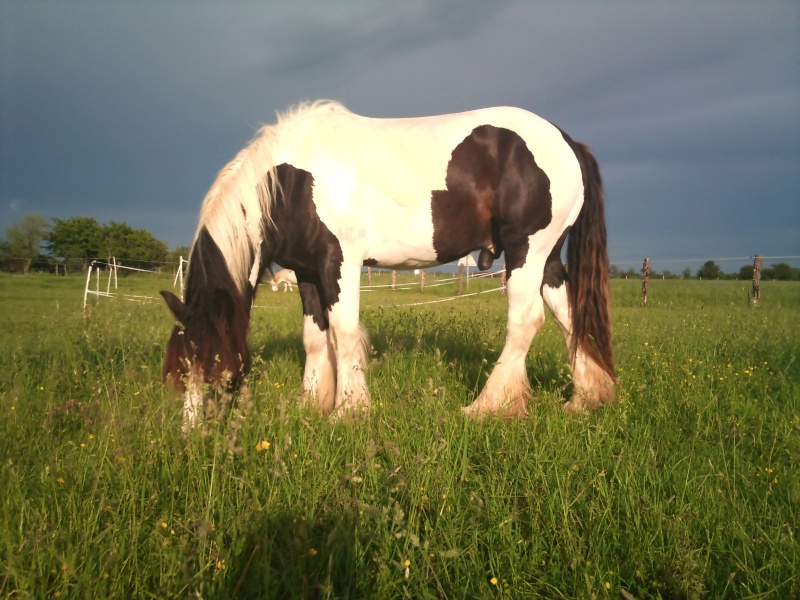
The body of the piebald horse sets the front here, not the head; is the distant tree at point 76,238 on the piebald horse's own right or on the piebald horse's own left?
on the piebald horse's own right

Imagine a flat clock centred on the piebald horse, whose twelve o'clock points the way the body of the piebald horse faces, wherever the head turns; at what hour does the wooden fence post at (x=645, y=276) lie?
The wooden fence post is roughly at 4 o'clock from the piebald horse.

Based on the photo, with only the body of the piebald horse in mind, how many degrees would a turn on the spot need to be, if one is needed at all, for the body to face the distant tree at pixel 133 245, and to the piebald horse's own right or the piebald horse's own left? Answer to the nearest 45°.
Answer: approximately 45° to the piebald horse's own right

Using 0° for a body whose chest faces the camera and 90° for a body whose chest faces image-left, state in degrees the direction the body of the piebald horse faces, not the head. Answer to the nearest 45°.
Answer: approximately 90°

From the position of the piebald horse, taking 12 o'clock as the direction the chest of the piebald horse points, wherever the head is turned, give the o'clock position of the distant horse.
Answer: The distant horse is roughly at 2 o'clock from the piebald horse.
